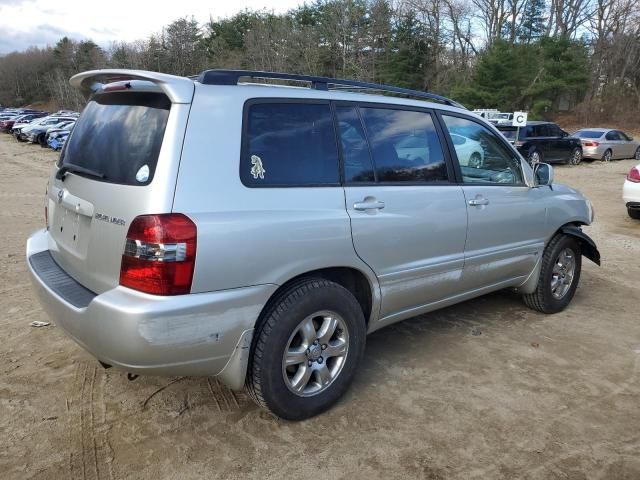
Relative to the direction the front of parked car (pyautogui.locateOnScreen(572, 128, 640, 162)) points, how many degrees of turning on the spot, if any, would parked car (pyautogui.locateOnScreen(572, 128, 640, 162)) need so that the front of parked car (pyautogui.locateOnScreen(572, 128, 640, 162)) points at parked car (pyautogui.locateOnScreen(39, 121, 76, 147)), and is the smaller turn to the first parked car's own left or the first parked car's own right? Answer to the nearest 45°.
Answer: approximately 135° to the first parked car's own left

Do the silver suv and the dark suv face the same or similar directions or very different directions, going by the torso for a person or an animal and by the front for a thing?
same or similar directions

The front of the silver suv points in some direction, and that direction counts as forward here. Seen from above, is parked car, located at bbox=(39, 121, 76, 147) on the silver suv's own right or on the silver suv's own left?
on the silver suv's own left

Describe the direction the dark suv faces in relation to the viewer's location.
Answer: facing away from the viewer and to the right of the viewer

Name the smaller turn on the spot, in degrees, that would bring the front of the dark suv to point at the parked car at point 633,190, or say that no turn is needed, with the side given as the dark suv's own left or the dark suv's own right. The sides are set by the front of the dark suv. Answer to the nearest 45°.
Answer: approximately 135° to the dark suv's own right

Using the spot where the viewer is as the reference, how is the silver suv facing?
facing away from the viewer and to the right of the viewer

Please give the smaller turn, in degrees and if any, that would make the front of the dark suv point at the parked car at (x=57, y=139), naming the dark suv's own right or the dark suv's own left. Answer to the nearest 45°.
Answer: approximately 135° to the dark suv's own left

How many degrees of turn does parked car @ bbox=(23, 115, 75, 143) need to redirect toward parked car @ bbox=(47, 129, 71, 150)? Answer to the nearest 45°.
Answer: approximately 45° to its left

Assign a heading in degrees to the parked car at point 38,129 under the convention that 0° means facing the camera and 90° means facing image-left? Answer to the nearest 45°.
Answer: approximately 45°

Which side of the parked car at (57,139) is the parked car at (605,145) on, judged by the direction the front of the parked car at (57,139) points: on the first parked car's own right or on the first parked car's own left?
on the first parked car's own left

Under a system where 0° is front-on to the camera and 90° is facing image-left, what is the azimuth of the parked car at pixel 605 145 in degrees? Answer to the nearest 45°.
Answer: approximately 225°

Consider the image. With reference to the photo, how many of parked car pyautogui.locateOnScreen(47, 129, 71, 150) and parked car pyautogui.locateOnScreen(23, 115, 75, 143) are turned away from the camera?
0

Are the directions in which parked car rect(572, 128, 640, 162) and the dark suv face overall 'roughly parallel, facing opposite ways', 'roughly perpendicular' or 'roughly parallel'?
roughly parallel

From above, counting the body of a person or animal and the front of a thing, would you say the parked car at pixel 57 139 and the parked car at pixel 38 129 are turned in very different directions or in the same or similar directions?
same or similar directions
